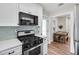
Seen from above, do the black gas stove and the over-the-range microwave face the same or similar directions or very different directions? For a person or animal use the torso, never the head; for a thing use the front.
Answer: same or similar directions

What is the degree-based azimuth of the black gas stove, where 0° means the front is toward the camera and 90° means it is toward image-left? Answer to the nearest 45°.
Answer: approximately 315°

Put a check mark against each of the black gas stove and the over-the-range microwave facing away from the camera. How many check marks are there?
0
